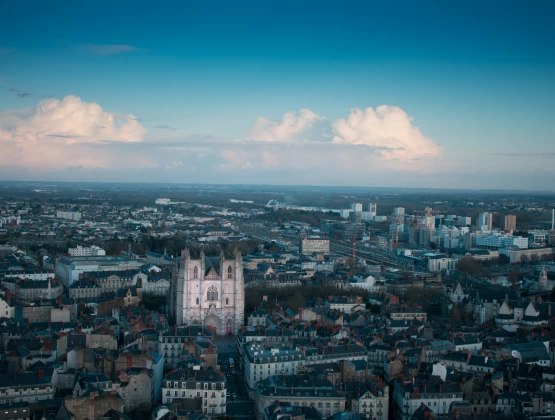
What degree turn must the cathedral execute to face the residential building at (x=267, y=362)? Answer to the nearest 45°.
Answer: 0° — it already faces it

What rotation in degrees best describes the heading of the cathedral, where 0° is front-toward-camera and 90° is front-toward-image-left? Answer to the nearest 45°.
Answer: approximately 0°

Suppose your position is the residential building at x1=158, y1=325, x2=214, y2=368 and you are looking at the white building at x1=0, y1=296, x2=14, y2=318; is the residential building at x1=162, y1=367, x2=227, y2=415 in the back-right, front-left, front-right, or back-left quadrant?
back-left

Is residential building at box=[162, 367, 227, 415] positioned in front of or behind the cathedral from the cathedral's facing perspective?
in front

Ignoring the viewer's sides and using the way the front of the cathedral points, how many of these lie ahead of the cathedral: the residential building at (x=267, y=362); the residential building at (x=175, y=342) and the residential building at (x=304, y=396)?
3

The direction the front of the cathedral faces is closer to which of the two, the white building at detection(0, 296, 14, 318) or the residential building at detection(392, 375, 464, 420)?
the residential building

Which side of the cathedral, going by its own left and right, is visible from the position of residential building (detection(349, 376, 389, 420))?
front

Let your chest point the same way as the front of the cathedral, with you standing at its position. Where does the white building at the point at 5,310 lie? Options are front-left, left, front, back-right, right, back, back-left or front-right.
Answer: right

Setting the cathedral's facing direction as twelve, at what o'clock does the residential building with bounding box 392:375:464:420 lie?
The residential building is roughly at 11 o'clock from the cathedral.

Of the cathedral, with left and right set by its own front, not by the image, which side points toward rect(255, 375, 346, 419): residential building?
front

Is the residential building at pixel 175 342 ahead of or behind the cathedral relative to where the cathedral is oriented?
ahead
